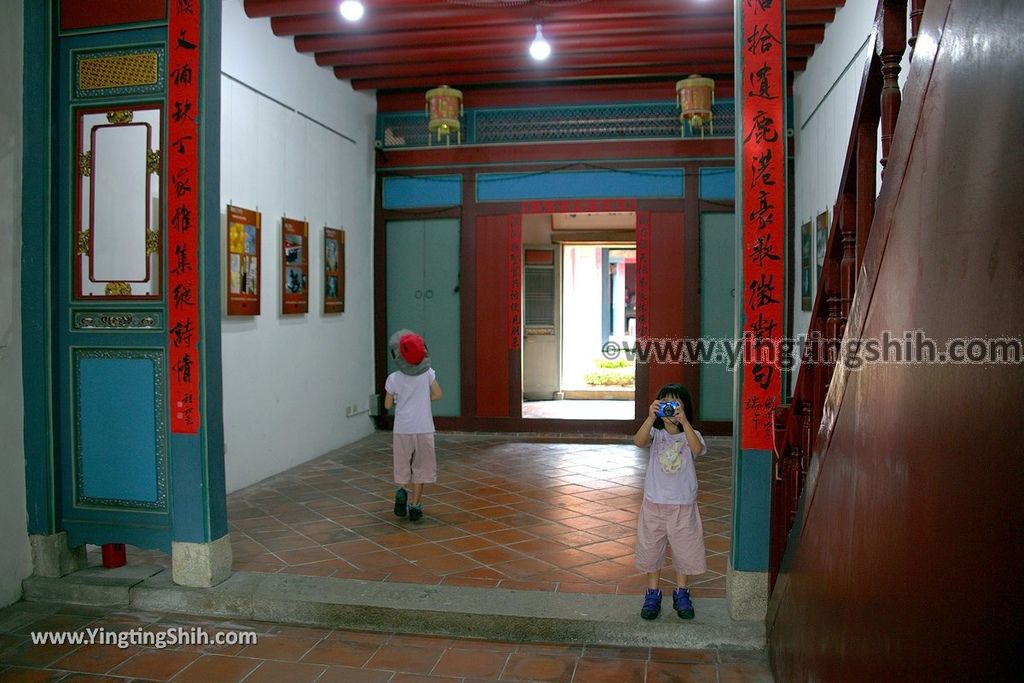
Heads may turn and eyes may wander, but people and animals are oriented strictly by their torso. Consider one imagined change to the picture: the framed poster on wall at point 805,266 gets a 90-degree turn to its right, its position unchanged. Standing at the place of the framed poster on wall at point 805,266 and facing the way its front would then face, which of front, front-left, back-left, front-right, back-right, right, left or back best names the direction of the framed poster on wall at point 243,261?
back-left

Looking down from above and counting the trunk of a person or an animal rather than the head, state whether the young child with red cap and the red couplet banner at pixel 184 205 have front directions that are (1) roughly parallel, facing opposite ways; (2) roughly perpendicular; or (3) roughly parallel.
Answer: roughly parallel, facing opposite ways

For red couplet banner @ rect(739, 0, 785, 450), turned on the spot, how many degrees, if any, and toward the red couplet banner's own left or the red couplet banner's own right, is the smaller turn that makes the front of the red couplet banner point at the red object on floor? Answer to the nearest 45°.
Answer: approximately 90° to the red couplet banner's own right

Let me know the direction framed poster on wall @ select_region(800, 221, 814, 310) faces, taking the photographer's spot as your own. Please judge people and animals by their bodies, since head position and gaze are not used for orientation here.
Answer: facing to the left of the viewer

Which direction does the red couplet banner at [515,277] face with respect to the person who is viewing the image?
facing the viewer

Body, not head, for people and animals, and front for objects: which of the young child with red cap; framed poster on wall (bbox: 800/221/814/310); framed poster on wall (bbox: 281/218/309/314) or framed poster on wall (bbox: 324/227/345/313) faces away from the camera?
the young child with red cap

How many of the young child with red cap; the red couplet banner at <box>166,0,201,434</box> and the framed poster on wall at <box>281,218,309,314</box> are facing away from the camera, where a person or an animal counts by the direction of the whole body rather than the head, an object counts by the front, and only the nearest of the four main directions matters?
1

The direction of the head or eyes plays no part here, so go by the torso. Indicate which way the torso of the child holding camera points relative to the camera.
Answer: toward the camera

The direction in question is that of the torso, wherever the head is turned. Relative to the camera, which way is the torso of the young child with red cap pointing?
away from the camera

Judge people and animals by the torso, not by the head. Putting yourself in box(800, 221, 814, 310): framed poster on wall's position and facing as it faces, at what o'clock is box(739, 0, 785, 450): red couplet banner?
The red couplet banner is roughly at 9 o'clock from the framed poster on wall.

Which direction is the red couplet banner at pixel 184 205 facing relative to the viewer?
toward the camera

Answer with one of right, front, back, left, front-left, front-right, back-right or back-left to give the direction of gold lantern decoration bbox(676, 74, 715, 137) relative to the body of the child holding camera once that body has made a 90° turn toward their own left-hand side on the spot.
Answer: left

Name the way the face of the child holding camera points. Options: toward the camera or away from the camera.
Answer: toward the camera

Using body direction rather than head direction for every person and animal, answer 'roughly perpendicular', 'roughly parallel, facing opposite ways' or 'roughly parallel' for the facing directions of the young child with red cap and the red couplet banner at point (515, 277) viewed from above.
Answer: roughly parallel, facing opposite ways

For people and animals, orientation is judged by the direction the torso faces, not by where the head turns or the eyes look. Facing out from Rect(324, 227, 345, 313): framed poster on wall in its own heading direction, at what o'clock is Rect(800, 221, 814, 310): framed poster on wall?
Rect(800, 221, 814, 310): framed poster on wall is roughly at 11 o'clock from Rect(324, 227, 345, 313): framed poster on wall.

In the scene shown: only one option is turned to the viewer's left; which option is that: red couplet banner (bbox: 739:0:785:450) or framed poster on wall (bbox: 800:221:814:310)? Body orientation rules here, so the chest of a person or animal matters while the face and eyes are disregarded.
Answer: the framed poster on wall

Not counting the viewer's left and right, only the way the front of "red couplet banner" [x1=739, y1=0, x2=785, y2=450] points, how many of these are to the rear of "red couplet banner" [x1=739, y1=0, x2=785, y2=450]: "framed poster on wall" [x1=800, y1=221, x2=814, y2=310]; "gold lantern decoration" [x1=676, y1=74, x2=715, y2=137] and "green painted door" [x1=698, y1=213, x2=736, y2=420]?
3
